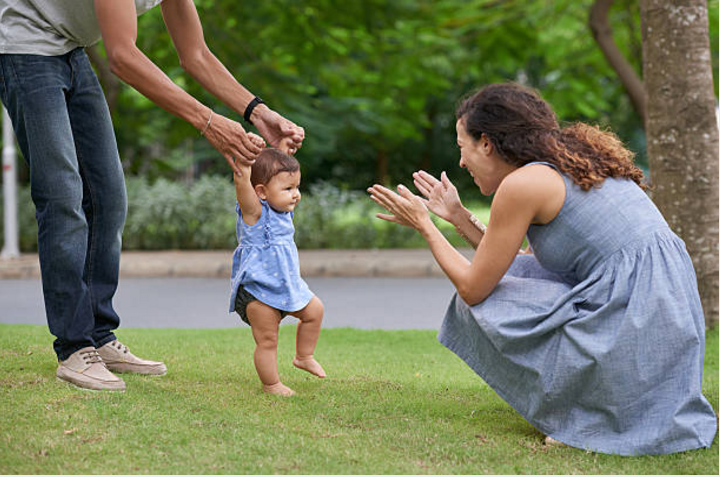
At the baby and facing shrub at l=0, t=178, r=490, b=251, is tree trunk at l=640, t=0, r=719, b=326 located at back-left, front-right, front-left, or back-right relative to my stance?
front-right

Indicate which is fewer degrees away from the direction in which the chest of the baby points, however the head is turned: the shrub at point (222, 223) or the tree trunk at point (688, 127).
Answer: the tree trunk

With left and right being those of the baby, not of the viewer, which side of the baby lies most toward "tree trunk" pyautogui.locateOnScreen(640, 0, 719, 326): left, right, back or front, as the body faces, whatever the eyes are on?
left

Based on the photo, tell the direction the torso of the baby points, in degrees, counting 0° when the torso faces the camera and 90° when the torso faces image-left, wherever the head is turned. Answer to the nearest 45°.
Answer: approximately 315°

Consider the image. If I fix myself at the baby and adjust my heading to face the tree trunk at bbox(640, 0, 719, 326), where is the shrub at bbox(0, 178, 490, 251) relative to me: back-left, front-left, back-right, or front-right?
front-left

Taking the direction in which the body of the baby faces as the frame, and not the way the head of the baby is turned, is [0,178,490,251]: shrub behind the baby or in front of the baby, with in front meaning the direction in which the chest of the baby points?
behind

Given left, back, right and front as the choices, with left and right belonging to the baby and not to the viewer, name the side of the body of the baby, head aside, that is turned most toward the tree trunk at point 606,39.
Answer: left
